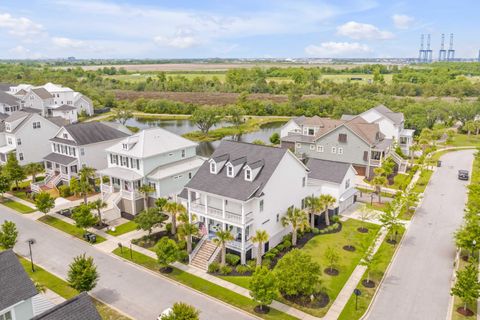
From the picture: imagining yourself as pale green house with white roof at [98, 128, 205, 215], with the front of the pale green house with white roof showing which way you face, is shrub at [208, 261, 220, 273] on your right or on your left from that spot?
on your left

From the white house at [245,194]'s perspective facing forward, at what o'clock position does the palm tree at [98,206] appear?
The palm tree is roughly at 2 o'clock from the white house.

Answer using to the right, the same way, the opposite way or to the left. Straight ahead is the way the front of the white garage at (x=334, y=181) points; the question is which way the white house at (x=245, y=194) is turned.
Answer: to the right

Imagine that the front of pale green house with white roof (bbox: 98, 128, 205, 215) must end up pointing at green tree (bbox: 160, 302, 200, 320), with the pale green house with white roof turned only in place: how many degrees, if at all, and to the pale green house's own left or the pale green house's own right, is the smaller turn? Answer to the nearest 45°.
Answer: approximately 45° to the pale green house's own left

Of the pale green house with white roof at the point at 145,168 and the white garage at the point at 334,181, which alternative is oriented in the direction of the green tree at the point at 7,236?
the pale green house with white roof at the point at 145,168

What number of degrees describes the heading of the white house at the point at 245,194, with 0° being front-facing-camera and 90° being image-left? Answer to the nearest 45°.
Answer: approximately 45°

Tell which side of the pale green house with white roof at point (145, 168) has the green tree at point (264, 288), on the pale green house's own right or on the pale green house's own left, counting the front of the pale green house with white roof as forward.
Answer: on the pale green house's own left

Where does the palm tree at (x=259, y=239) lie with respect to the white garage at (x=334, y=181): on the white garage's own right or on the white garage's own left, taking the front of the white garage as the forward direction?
on the white garage's own right

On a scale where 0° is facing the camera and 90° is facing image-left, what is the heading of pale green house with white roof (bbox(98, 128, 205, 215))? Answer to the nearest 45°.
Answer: approximately 45°

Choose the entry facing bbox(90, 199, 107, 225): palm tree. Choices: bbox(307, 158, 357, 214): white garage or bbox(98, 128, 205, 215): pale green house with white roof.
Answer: bbox(98, 128, 205, 215): pale green house with white roof

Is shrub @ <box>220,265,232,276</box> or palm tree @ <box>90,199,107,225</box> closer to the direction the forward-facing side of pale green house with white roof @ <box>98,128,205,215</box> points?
the palm tree

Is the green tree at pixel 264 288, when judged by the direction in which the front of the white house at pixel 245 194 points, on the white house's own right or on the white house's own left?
on the white house's own left

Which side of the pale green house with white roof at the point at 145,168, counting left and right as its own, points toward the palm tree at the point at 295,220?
left
